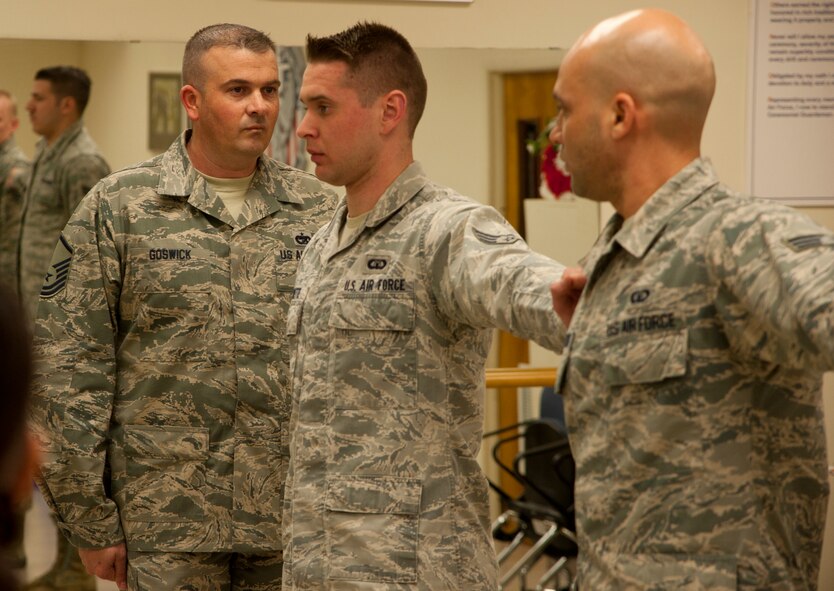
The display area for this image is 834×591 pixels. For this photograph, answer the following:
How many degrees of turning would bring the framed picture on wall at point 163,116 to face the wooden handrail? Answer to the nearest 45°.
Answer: approximately 90° to its left

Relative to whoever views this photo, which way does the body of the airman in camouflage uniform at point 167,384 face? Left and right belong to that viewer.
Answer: facing the viewer and to the right of the viewer

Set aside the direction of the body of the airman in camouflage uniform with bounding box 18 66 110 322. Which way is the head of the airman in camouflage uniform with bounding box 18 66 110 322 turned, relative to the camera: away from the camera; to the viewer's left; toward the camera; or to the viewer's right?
to the viewer's left

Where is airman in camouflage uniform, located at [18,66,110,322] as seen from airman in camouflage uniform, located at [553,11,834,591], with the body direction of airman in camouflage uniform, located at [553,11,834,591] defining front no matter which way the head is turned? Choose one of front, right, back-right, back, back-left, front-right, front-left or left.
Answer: right

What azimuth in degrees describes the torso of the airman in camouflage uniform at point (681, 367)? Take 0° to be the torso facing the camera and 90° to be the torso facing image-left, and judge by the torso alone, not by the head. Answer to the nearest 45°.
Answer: approximately 45°

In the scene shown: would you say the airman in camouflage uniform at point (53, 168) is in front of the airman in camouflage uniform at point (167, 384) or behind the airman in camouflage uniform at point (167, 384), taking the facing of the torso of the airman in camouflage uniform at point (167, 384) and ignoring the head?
behind

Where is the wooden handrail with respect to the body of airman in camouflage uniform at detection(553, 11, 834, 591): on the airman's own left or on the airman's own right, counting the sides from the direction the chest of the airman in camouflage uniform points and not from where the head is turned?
on the airman's own right

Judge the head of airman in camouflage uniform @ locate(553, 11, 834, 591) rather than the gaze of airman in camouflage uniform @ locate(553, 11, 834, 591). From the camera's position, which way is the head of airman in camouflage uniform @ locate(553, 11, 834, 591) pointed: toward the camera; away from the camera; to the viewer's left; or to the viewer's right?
to the viewer's left

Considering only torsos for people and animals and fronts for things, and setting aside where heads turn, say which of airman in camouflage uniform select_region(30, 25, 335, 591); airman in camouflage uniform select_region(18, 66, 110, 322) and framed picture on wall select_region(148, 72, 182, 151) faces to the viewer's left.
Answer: airman in camouflage uniform select_region(18, 66, 110, 322)

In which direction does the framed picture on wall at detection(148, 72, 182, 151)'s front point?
toward the camera

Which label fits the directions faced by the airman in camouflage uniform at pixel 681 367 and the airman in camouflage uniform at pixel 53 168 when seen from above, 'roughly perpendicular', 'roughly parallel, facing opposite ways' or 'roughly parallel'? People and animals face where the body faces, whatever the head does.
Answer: roughly parallel

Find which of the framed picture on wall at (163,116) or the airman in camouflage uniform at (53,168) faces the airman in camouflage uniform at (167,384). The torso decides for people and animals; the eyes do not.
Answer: the framed picture on wall

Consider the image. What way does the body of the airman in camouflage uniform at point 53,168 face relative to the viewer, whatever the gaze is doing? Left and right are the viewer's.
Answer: facing to the left of the viewer

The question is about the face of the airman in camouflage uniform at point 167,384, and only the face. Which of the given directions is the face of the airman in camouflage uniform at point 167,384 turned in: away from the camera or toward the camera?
toward the camera

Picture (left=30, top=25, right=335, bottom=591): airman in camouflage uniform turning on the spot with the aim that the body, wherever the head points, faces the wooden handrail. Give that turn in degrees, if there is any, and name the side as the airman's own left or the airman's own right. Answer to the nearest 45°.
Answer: approximately 90° to the airman's own left
